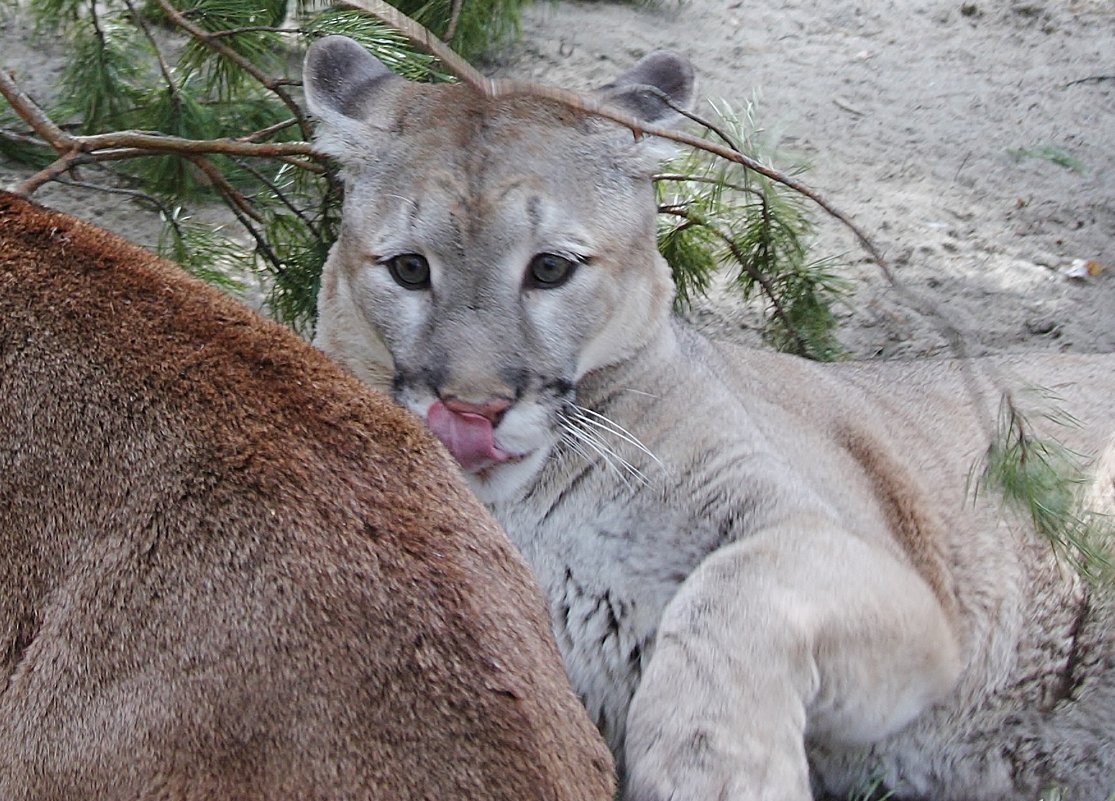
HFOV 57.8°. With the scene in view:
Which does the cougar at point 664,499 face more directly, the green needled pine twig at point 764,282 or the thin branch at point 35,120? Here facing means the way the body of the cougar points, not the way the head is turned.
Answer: the thin branch

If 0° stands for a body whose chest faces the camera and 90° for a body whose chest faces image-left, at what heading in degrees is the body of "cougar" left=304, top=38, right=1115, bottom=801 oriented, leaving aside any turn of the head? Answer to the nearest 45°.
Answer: approximately 45°

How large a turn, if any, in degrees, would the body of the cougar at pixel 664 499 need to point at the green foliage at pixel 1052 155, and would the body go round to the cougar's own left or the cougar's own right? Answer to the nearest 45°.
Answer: approximately 135° to the cougar's own right
